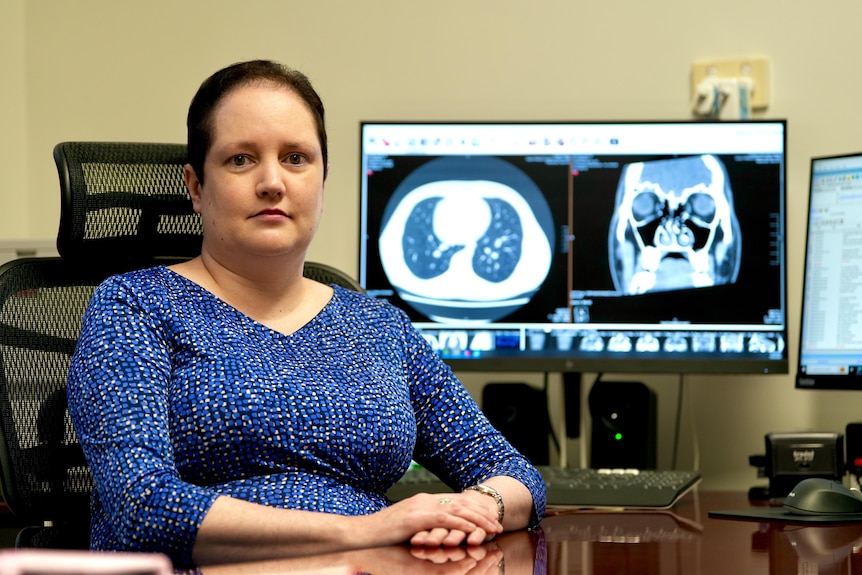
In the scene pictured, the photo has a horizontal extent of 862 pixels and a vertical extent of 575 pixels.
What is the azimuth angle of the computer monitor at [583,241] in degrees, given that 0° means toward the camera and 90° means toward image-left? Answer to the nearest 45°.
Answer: approximately 0°

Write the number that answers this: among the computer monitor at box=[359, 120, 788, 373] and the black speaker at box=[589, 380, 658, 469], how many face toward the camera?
2

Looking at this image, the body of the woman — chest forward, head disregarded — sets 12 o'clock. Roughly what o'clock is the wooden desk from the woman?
The wooden desk is roughly at 11 o'clock from the woman.

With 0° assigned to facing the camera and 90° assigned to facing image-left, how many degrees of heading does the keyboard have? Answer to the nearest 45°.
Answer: approximately 0°

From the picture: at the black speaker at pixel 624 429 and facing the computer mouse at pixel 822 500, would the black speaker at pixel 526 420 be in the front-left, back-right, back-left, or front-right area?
back-right

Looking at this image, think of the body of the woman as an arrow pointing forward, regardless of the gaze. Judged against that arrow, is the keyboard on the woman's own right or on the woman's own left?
on the woman's own left

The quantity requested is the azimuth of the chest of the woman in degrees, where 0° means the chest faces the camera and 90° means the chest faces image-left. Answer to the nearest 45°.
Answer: approximately 315°
